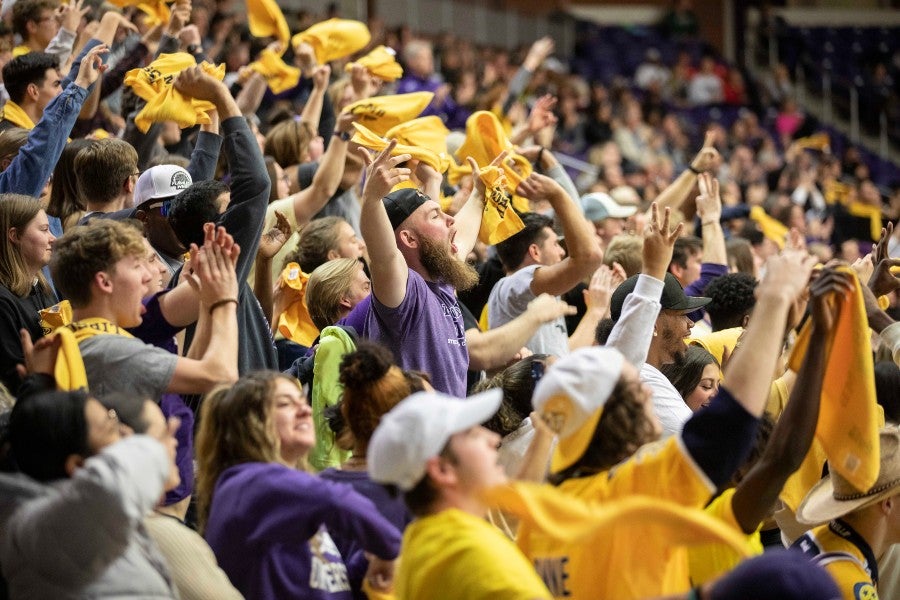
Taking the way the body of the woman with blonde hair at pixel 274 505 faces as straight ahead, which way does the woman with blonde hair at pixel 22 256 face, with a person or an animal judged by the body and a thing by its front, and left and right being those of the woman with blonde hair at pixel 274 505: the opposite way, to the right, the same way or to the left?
the same way

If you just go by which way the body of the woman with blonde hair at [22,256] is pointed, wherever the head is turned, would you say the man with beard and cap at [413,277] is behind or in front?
in front

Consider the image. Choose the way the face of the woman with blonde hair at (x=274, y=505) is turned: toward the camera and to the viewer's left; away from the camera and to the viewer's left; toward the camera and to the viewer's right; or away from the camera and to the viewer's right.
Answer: toward the camera and to the viewer's right

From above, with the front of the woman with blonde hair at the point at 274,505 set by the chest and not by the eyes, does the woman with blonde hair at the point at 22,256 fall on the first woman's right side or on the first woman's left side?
on the first woman's left side

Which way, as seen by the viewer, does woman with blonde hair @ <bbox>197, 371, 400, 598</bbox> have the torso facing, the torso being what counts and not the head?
to the viewer's right

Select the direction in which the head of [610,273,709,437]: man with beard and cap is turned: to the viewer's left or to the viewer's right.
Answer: to the viewer's right

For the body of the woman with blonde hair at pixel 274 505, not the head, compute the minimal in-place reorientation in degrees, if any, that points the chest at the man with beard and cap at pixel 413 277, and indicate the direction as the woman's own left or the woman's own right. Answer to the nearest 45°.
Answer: approximately 90° to the woman's own left

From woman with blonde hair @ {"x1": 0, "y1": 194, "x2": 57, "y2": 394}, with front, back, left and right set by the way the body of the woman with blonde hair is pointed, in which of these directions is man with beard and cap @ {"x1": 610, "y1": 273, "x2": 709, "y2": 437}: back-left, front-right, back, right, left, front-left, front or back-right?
front

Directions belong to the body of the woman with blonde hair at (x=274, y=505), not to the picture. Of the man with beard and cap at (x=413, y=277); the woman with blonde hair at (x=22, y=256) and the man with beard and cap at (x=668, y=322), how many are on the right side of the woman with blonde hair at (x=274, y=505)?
0

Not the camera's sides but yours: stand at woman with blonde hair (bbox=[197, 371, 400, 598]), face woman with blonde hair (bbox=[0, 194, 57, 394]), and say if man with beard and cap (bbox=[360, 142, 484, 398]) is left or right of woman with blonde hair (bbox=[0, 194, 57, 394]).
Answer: right

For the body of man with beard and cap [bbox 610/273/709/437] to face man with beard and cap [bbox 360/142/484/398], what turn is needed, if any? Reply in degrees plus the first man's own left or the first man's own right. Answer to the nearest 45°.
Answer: approximately 135° to the first man's own right

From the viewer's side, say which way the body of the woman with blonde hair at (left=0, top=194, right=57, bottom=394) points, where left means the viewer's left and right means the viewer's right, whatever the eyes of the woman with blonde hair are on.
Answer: facing to the right of the viewer

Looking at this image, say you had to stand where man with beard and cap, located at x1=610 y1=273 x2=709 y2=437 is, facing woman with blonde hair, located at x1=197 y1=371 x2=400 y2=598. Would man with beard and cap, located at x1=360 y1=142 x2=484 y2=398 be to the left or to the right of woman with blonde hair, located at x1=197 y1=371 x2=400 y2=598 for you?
right
